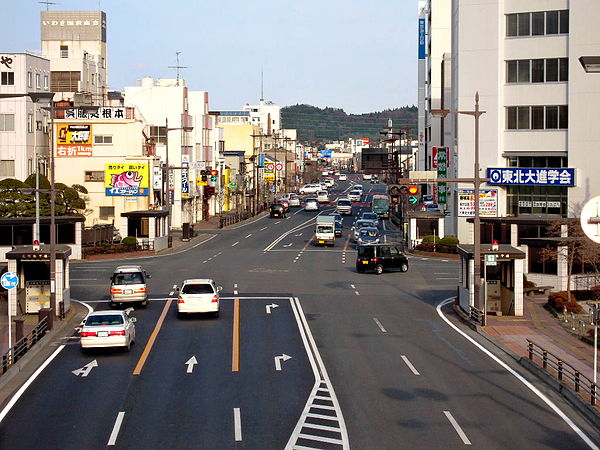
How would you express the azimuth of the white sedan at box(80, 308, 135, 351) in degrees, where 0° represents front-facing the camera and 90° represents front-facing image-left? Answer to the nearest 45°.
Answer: approximately 180°

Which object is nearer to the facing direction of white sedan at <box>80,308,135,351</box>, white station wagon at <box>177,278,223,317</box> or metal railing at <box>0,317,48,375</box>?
the white station wagon

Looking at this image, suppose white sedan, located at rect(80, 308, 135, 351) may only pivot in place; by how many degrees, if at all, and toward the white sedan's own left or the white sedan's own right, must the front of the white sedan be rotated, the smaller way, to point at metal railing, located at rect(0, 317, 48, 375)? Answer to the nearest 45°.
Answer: approximately 90° to the white sedan's own left

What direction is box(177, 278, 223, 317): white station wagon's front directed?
away from the camera

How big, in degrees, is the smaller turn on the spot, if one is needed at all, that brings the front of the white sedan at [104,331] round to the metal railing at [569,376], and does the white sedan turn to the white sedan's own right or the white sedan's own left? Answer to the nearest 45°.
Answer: approximately 135° to the white sedan's own right

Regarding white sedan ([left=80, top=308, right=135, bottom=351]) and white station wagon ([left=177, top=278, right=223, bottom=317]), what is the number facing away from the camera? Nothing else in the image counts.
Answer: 2

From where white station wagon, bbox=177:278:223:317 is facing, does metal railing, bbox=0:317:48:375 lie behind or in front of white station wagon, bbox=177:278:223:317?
behind

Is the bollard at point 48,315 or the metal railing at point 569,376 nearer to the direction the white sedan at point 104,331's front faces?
the bollard
